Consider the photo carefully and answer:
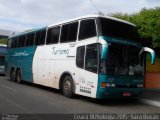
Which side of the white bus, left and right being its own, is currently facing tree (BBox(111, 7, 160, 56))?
left

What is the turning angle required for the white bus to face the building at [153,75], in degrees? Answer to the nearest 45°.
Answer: approximately 90° to its left

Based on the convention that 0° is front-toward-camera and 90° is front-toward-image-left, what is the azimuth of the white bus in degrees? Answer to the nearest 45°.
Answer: approximately 315°
